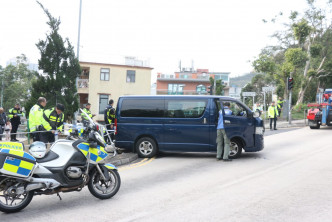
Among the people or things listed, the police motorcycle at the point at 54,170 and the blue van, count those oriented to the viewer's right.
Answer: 2

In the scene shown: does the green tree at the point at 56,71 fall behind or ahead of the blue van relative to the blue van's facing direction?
behind

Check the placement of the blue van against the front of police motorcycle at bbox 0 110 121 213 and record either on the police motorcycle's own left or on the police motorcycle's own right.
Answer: on the police motorcycle's own left

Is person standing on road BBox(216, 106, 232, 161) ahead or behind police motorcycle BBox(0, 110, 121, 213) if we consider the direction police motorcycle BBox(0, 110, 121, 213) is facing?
ahead

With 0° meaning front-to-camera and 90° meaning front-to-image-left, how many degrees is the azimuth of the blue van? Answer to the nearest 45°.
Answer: approximately 270°

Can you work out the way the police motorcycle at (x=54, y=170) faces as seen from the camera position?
facing to the right of the viewer

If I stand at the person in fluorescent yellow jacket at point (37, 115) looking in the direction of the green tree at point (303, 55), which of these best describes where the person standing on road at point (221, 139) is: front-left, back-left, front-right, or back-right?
front-right
